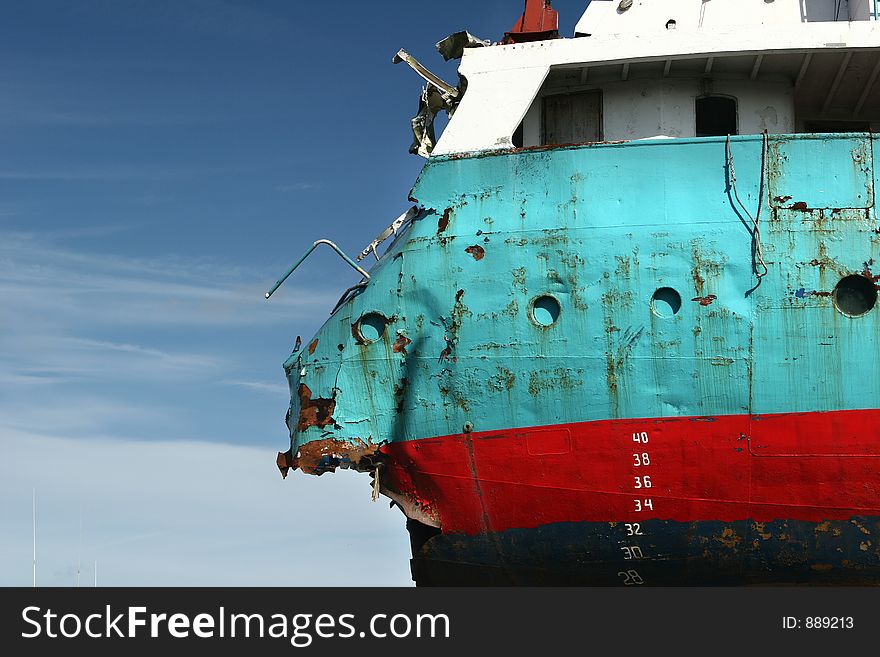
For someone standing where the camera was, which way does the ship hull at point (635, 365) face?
facing to the left of the viewer

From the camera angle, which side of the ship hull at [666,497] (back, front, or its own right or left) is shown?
left
